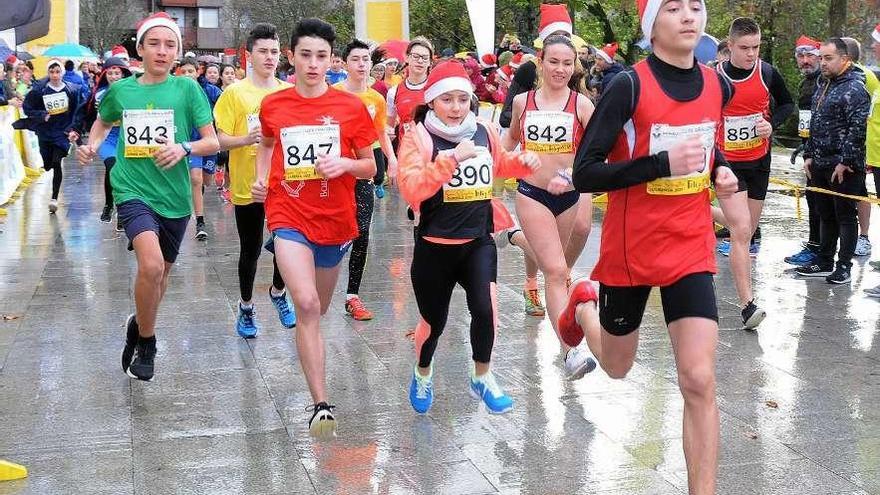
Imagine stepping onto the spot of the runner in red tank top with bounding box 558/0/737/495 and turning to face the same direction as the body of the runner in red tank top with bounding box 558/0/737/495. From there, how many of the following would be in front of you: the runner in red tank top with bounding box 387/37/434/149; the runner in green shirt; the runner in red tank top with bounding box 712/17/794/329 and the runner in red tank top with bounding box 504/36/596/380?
0

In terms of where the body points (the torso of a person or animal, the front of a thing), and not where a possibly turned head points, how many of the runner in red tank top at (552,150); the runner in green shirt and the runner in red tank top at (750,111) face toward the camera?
3

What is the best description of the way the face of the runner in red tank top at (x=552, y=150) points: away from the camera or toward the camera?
toward the camera

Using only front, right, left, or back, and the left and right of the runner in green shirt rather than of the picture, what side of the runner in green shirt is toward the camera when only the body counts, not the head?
front

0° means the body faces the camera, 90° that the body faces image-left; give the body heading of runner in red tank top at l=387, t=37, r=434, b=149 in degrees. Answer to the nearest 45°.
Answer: approximately 0°

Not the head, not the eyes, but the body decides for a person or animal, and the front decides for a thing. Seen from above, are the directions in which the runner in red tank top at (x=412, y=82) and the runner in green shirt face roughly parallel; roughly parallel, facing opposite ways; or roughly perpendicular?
roughly parallel

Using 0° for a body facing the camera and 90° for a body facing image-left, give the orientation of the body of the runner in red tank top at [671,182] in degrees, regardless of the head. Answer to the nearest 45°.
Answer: approximately 315°

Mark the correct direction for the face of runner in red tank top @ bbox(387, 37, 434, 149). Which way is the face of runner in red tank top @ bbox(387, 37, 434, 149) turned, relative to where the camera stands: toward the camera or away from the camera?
toward the camera

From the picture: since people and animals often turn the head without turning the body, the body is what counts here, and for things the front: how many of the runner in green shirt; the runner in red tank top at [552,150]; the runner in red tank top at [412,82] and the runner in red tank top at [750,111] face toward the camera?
4

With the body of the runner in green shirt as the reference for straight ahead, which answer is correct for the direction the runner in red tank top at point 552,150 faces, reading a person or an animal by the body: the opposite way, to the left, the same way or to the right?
the same way

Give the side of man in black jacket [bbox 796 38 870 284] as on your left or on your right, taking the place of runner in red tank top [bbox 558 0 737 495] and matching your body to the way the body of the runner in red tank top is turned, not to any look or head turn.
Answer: on your left

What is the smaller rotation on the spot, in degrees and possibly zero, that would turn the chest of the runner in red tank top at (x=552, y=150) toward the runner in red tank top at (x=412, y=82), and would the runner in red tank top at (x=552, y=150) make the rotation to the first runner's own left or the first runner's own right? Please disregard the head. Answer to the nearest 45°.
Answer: approximately 180°

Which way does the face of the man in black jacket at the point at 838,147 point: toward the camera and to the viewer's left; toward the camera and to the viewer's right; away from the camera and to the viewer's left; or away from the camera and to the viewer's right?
toward the camera and to the viewer's left

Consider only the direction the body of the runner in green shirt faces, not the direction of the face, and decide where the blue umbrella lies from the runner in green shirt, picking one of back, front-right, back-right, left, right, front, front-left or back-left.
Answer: back

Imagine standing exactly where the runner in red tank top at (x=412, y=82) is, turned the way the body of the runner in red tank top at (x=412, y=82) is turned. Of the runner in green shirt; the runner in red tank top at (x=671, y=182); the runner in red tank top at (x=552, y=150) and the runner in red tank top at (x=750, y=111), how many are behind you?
0

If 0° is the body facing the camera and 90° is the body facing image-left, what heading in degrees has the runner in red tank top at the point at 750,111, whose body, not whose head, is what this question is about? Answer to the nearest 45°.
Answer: approximately 0°
